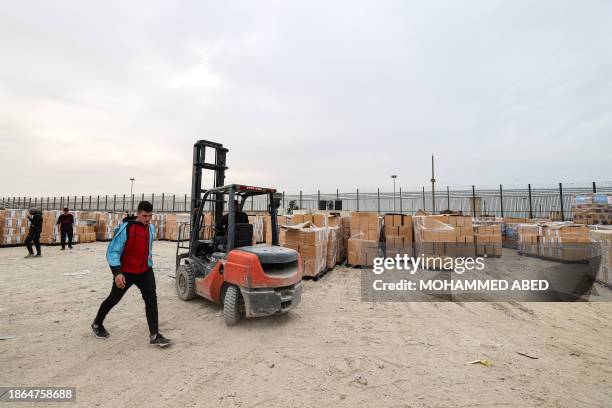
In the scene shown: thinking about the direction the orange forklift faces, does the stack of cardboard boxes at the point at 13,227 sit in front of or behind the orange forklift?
in front

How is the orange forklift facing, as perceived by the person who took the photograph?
facing away from the viewer and to the left of the viewer

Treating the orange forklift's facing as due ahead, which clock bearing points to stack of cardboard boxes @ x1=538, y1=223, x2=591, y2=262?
The stack of cardboard boxes is roughly at 4 o'clock from the orange forklift.

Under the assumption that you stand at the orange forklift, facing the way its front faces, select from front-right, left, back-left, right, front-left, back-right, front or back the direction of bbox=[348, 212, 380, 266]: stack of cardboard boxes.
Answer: right

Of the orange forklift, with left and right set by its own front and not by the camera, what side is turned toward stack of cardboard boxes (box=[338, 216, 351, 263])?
right

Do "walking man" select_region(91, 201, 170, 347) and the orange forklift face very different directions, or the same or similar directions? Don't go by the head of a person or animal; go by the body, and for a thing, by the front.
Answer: very different directions
